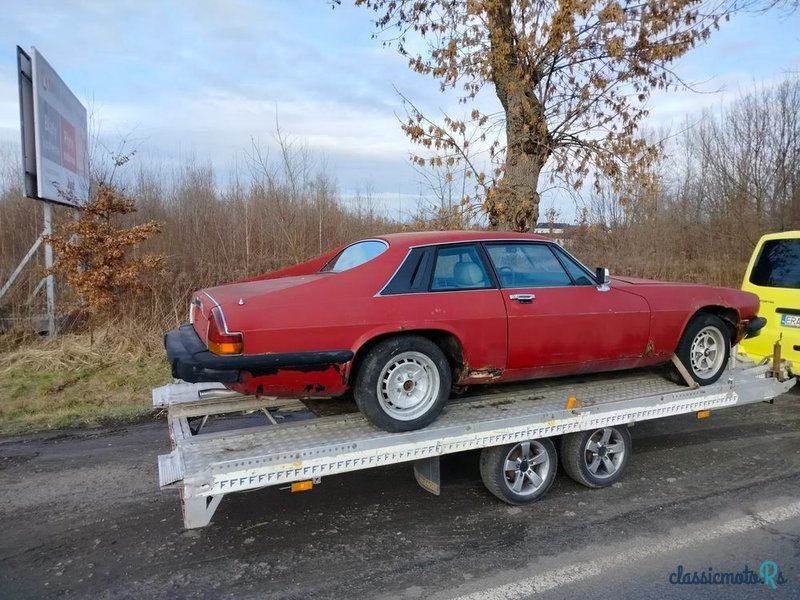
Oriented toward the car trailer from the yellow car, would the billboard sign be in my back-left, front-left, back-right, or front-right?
front-right

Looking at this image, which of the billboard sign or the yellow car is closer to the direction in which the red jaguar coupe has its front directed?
the yellow car

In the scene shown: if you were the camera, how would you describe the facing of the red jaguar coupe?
facing away from the viewer and to the right of the viewer

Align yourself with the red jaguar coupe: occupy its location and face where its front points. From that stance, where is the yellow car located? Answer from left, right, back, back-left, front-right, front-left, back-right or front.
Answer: front

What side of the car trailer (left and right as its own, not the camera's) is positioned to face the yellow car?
front

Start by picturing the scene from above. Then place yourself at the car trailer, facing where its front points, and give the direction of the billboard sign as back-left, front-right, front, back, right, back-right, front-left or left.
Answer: left

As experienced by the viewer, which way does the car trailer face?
facing away from the viewer and to the right of the viewer

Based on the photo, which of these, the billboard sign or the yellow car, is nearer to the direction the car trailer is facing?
the yellow car
